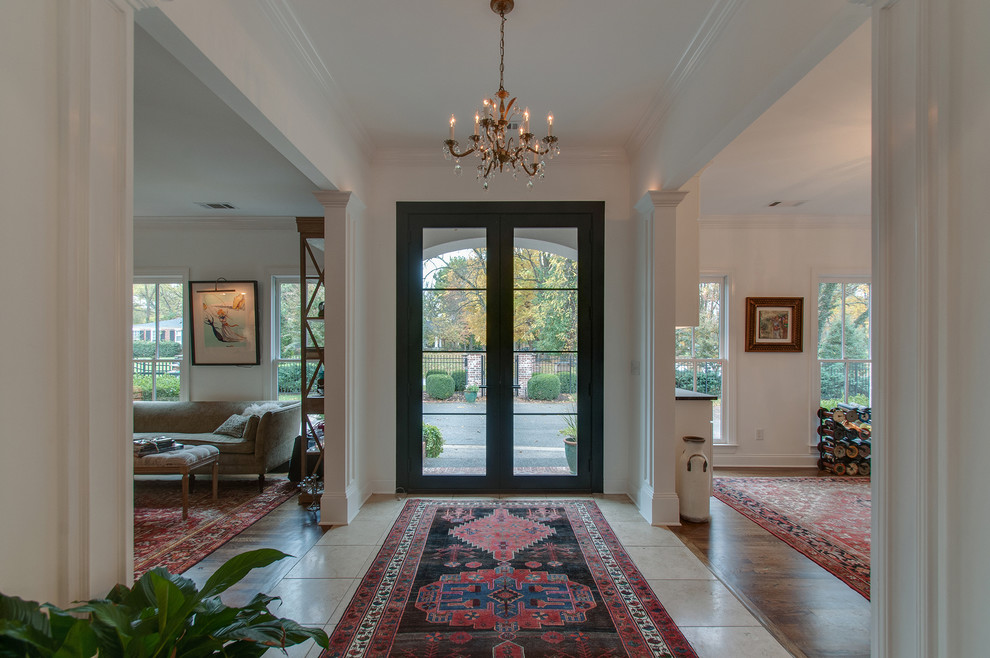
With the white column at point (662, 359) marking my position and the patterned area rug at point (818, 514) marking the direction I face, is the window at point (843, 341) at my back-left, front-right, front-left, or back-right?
front-left

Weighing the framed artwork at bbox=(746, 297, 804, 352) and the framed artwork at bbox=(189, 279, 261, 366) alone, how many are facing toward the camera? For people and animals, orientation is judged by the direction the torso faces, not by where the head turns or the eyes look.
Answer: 2

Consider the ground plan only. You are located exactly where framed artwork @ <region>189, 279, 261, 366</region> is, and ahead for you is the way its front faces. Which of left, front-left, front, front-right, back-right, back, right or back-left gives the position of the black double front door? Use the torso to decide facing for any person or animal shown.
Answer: front-left

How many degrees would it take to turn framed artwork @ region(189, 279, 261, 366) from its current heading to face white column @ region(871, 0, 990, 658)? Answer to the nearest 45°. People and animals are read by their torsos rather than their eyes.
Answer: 0° — it already faces it

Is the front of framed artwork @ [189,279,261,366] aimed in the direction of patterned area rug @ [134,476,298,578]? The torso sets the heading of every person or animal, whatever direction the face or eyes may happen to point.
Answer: yes

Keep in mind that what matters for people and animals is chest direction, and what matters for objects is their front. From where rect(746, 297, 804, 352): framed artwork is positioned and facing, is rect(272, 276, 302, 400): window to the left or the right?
on its right

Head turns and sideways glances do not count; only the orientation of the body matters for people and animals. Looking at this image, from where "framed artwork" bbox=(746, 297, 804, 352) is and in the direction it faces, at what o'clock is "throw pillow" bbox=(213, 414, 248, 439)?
The throw pillow is roughly at 2 o'clock from the framed artwork.

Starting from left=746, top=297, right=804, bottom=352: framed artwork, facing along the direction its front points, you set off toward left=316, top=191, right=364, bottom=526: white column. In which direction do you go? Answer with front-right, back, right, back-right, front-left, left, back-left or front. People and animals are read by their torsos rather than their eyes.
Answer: front-right

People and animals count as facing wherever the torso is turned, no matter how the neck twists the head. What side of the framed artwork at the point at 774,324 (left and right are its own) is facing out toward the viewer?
front
